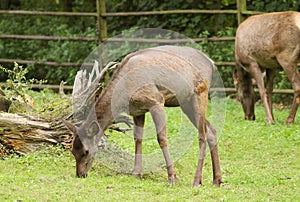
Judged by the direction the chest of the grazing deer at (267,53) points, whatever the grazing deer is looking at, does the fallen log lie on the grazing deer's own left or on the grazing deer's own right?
on the grazing deer's own left

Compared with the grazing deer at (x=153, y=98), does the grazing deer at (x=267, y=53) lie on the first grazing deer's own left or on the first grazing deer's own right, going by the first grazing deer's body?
on the first grazing deer's own right

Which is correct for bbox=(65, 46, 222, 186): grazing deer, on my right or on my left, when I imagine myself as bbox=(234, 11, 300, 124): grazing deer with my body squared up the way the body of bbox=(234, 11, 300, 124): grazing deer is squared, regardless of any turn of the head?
on my left

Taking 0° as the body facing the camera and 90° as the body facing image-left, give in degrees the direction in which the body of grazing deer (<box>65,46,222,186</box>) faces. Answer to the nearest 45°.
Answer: approximately 90°

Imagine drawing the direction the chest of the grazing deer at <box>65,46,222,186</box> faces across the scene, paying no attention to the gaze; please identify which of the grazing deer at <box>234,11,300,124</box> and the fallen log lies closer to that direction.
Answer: the fallen log

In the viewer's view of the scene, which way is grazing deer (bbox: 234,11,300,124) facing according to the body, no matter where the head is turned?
to the viewer's left

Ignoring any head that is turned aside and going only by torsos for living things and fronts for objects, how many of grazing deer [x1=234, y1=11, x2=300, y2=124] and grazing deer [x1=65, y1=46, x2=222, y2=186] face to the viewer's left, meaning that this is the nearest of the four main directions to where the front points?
2
